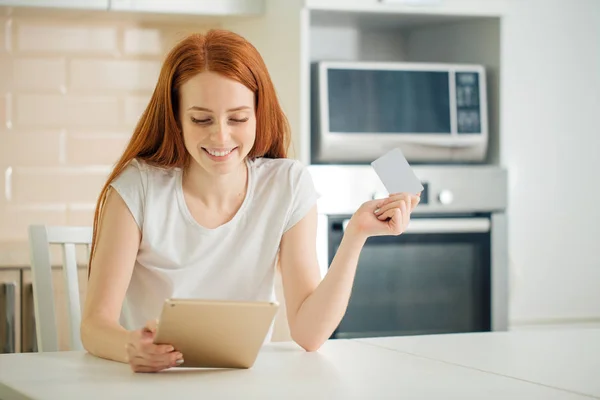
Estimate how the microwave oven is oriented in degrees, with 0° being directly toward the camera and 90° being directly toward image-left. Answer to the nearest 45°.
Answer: approximately 0°

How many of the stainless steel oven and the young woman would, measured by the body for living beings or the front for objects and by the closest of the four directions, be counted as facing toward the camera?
2

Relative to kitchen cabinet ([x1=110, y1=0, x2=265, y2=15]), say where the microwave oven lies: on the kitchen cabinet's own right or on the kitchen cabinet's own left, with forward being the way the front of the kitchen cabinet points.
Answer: on the kitchen cabinet's own left

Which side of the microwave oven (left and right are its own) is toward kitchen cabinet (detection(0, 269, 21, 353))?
right

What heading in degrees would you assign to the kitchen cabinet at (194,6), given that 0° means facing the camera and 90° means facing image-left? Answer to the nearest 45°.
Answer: approximately 0°

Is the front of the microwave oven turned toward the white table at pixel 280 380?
yes
